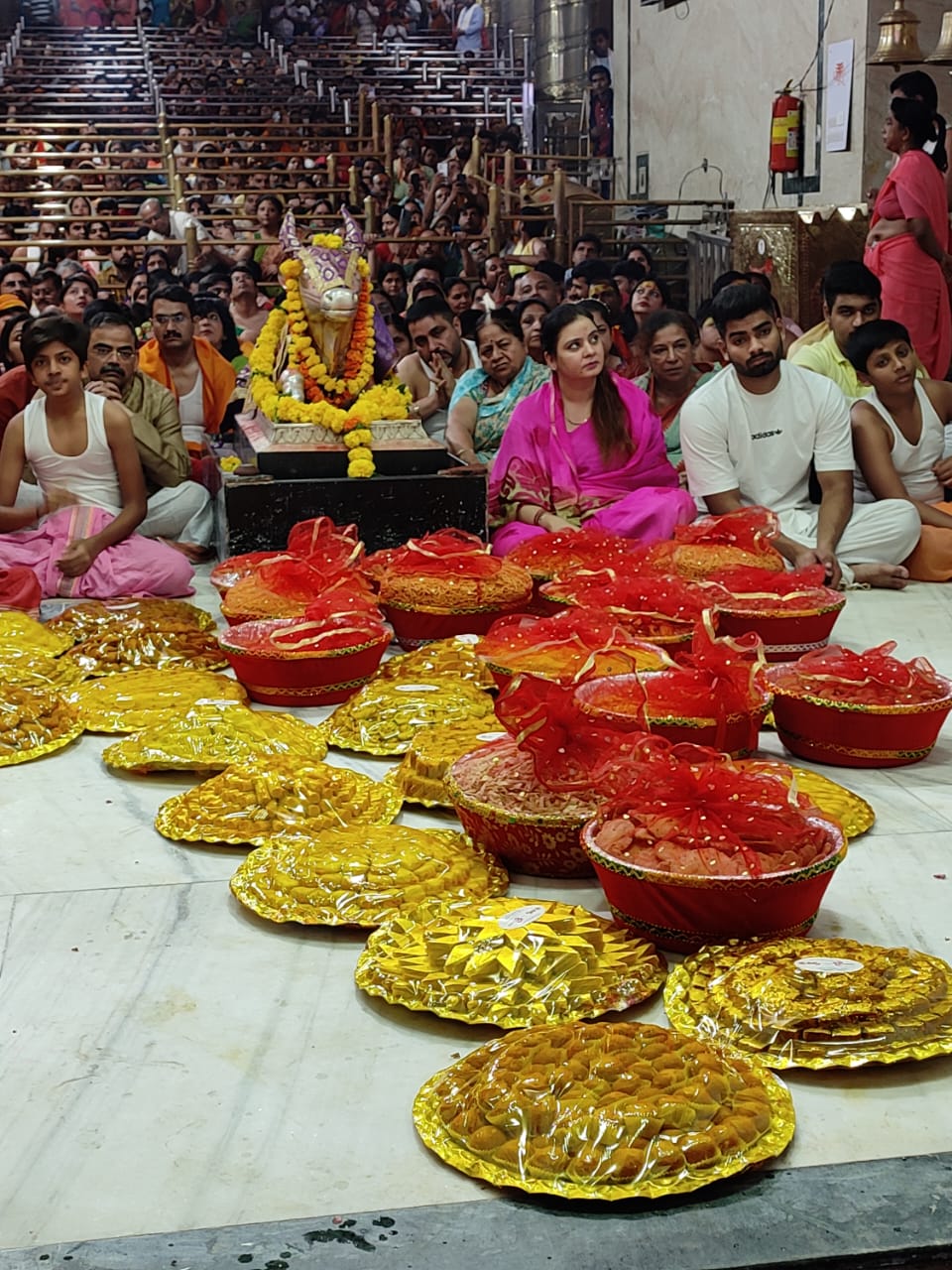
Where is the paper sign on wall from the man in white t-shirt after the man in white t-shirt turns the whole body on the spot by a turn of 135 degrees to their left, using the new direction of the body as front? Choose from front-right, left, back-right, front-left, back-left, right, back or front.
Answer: front-left

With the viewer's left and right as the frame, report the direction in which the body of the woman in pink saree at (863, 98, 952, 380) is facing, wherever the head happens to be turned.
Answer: facing to the left of the viewer

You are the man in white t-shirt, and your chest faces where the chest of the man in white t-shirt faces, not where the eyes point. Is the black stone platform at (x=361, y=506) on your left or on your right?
on your right

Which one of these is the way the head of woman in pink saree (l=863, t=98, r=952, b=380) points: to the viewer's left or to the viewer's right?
to the viewer's left

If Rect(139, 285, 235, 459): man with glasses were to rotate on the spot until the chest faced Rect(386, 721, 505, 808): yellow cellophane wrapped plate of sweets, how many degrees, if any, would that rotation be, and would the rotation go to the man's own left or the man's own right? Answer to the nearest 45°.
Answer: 0° — they already face it

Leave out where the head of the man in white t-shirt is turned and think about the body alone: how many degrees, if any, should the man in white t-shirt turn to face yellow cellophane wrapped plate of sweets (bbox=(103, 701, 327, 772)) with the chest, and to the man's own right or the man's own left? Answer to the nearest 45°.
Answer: approximately 45° to the man's own right
